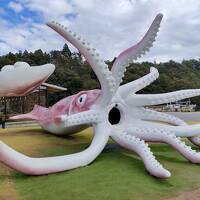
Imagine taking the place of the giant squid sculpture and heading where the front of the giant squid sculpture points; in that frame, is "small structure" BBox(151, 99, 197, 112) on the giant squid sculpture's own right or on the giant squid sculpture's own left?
on the giant squid sculpture's own left

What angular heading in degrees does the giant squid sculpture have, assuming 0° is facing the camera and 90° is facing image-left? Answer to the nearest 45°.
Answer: approximately 315°
